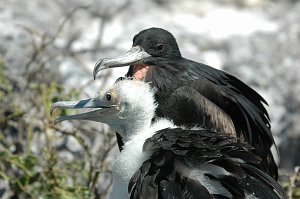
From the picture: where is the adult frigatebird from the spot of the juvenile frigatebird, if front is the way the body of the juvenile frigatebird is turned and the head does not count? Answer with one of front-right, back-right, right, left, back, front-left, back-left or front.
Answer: right

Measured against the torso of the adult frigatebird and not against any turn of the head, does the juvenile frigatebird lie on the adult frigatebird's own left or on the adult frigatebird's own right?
on the adult frigatebird's own left

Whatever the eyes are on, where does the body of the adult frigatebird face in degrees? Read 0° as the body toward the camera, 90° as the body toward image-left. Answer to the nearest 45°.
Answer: approximately 90°

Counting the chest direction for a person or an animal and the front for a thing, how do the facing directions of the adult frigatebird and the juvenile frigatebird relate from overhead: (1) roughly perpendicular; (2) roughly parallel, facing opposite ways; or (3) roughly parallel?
roughly parallel

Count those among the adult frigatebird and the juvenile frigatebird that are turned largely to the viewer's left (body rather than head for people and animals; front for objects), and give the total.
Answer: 2

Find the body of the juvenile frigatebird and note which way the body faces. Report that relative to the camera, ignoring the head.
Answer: to the viewer's left
